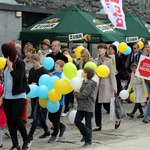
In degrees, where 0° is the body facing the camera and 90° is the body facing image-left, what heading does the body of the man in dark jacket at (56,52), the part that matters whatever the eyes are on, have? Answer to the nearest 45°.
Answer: approximately 45°

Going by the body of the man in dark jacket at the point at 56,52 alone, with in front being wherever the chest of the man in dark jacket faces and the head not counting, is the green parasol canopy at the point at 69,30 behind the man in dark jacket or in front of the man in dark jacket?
behind

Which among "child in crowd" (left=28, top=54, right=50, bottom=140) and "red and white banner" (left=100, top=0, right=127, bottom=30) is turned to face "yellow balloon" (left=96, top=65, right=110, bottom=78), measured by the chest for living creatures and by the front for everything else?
the red and white banner

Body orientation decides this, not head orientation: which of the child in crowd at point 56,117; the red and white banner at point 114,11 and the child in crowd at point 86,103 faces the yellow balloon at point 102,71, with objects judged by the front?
the red and white banner

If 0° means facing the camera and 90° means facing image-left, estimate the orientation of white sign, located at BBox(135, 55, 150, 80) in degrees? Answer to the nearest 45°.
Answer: approximately 0°
